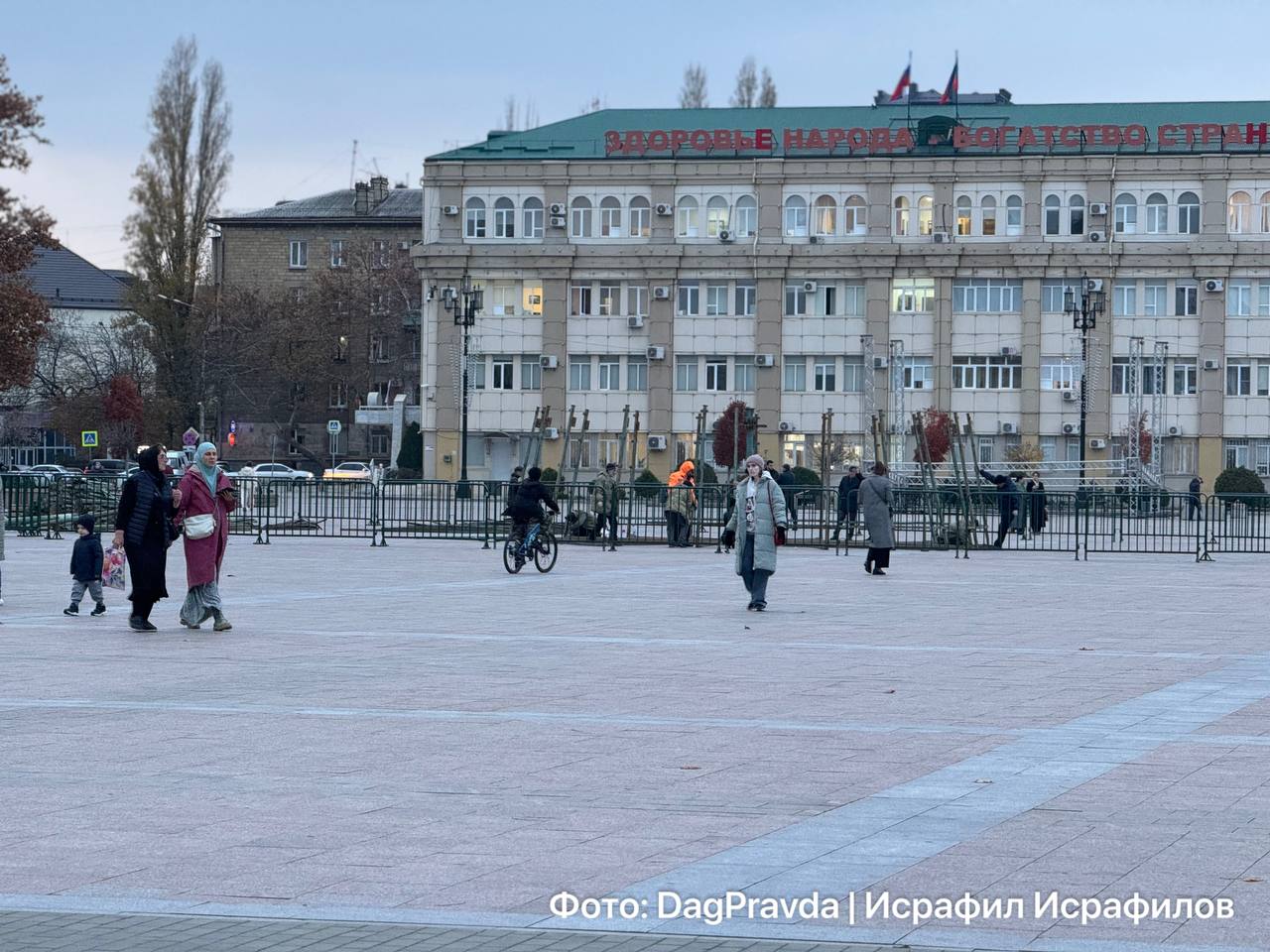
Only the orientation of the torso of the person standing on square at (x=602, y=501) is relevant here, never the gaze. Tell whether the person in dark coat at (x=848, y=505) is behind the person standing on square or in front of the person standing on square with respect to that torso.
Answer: in front

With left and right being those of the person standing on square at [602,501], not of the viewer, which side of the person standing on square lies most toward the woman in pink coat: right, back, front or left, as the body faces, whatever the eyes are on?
right

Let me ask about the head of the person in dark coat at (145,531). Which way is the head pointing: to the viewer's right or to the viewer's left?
to the viewer's right
